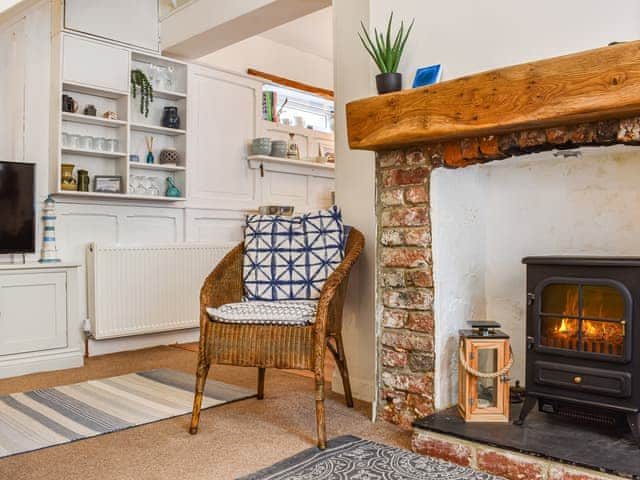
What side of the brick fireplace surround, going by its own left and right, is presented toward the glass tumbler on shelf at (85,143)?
right

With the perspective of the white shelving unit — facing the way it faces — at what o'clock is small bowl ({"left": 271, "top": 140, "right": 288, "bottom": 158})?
The small bowl is roughly at 10 o'clock from the white shelving unit.

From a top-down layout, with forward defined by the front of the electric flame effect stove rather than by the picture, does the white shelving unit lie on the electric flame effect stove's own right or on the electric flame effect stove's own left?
on the electric flame effect stove's own right

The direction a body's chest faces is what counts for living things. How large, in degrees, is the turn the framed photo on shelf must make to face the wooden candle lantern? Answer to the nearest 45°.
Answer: approximately 45° to its left

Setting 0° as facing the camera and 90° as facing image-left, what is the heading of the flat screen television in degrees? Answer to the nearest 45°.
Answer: approximately 315°

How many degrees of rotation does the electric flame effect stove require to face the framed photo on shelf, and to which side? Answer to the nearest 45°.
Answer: approximately 45° to its right

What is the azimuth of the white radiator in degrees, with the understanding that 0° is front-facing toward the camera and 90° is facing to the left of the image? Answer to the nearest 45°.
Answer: approximately 315°

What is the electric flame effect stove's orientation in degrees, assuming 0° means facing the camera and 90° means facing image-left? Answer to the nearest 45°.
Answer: approximately 45°

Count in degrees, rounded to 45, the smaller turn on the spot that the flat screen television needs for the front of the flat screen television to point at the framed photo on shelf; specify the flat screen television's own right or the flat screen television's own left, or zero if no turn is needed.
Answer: approximately 45° to the flat screen television's own left
